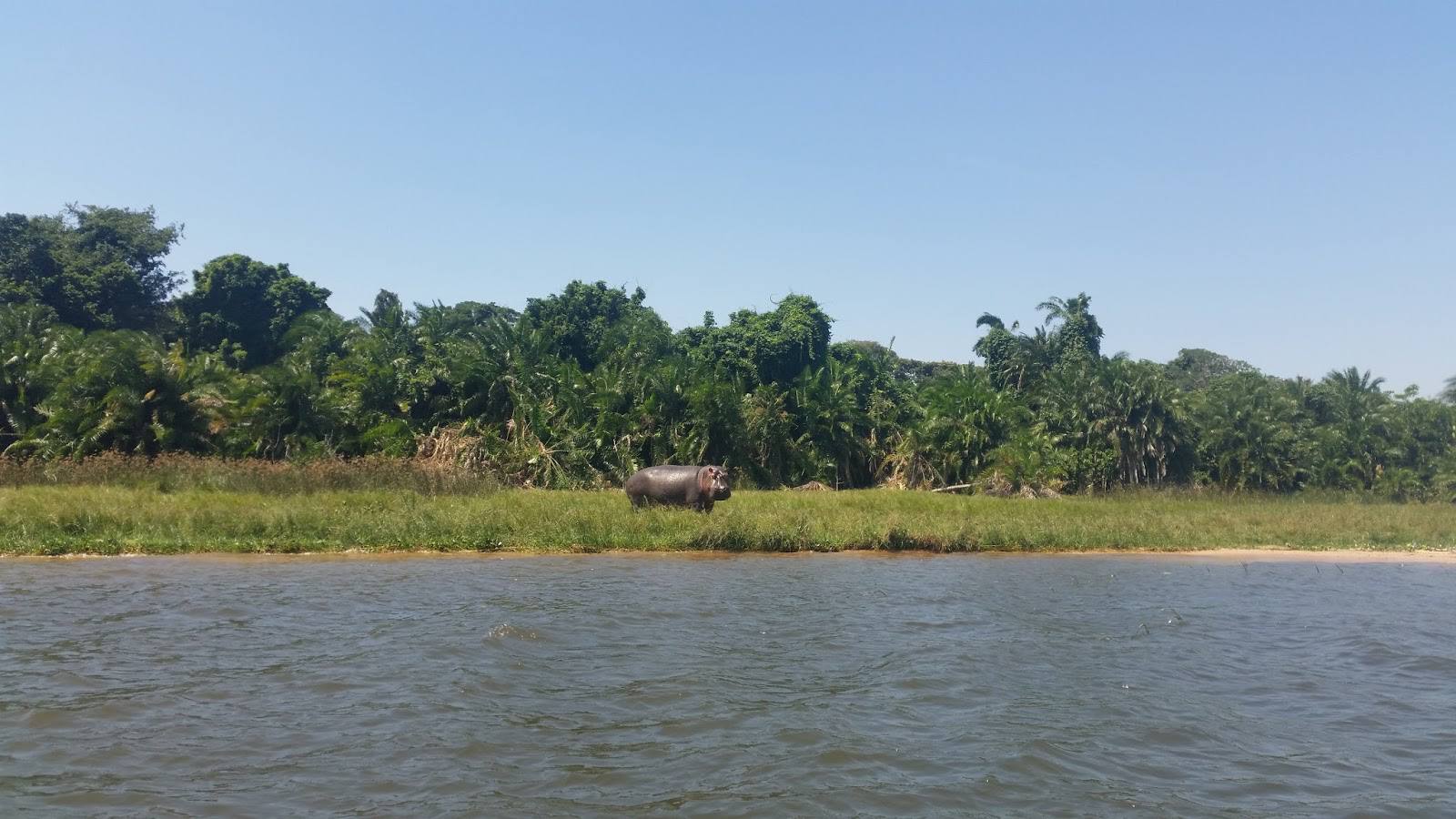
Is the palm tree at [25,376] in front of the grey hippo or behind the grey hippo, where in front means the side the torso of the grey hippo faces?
behind

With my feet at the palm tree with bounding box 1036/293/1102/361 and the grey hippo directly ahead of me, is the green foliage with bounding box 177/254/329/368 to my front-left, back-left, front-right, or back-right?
front-right

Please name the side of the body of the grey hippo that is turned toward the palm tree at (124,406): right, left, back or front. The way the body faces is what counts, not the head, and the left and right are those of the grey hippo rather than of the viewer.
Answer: back

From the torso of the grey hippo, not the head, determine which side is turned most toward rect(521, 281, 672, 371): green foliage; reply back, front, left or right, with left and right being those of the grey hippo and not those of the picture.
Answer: left

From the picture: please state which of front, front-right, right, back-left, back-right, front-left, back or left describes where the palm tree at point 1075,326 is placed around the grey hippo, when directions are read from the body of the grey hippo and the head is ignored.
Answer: front-left

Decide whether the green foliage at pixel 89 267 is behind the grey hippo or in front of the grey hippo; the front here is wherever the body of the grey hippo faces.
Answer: behind

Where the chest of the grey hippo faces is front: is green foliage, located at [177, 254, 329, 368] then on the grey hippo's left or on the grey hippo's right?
on the grey hippo's left

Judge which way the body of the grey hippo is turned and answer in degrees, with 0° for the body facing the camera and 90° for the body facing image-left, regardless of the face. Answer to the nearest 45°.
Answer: approximately 270°
